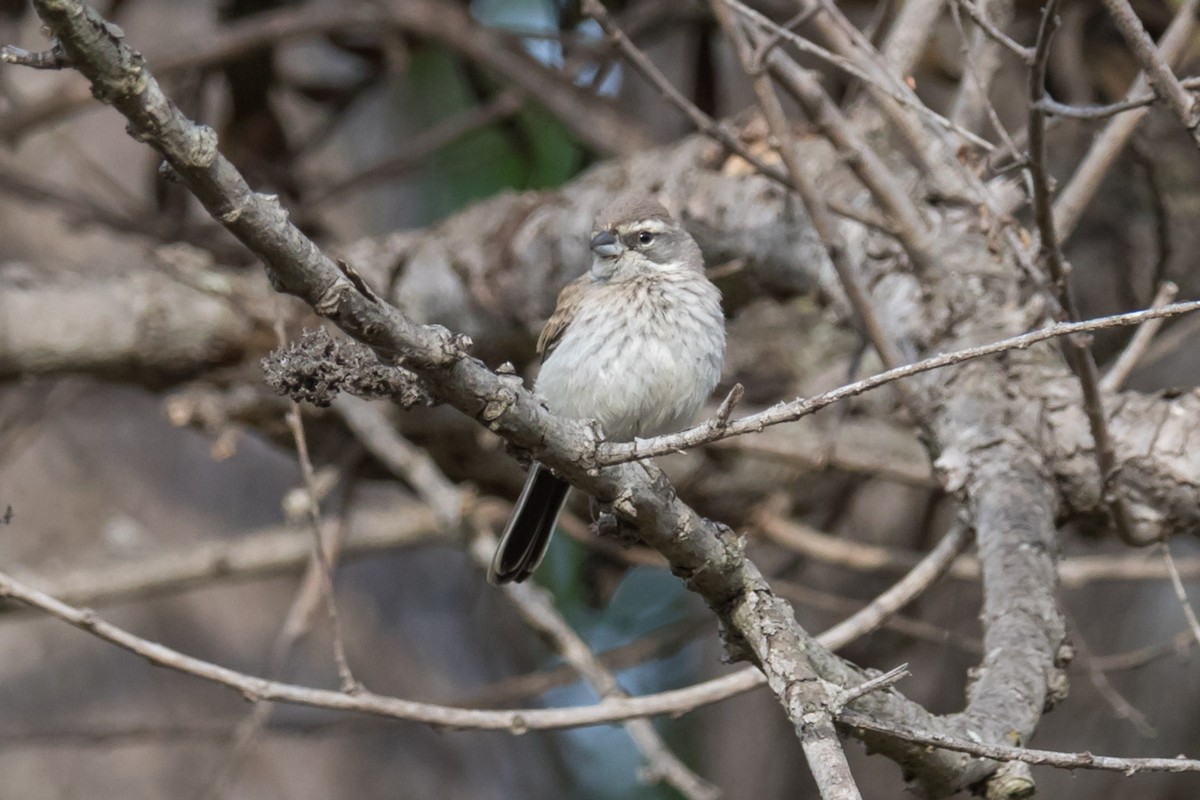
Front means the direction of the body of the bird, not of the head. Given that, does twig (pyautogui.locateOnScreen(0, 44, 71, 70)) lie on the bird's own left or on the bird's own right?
on the bird's own right

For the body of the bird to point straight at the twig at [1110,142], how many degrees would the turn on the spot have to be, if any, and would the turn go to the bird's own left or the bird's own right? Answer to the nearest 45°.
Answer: approximately 45° to the bird's own left

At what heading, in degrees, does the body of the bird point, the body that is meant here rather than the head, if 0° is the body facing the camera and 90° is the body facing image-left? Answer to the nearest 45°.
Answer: approximately 315°
